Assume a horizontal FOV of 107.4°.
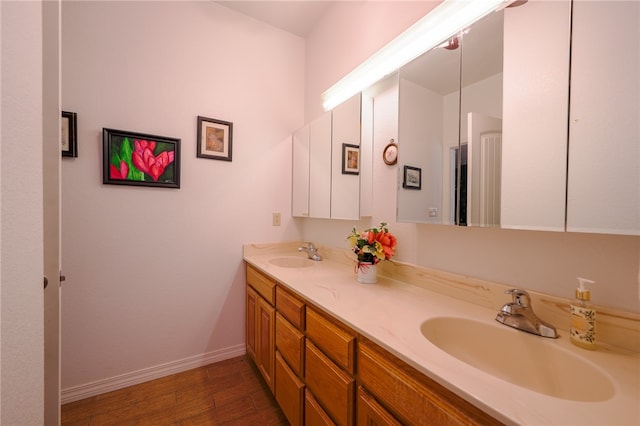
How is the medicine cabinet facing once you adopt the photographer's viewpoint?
facing the viewer and to the left of the viewer

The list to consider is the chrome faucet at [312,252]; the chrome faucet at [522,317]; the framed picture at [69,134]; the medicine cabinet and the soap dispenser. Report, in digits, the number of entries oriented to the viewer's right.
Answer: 1

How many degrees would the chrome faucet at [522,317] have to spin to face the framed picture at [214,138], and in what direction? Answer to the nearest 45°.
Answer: approximately 45° to its right

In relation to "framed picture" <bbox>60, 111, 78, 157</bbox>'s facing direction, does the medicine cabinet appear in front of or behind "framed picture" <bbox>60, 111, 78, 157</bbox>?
in front

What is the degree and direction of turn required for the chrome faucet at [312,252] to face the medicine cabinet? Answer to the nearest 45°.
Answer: approximately 90° to its left

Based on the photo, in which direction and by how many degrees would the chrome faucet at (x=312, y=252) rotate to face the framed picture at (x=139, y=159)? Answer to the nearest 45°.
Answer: approximately 45° to its right

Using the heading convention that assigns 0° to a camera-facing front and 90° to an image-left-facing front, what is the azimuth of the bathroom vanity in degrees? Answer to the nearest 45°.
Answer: approximately 45°

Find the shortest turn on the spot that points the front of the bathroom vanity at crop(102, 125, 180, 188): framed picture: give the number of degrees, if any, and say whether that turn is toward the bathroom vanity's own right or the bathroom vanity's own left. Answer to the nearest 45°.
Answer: approximately 45° to the bathroom vanity's own right

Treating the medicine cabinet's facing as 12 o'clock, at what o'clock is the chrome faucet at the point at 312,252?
The chrome faucet is roughly at 2 o'clock from the medicine cabinet.

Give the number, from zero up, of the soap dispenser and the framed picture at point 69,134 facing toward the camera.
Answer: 1

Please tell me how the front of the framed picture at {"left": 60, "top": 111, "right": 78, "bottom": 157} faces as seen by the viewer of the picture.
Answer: facing the viewer
